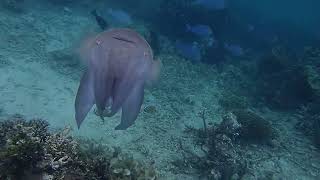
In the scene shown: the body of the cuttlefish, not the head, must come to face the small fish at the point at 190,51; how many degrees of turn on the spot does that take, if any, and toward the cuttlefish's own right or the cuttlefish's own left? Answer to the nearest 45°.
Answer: approximately 180°

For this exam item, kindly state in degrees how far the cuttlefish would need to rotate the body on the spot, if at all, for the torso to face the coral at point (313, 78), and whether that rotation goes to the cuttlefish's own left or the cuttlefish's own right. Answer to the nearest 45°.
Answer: approximately 135° to the cuttlefish's own left

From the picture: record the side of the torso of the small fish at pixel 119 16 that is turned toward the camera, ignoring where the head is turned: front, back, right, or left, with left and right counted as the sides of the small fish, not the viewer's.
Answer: right

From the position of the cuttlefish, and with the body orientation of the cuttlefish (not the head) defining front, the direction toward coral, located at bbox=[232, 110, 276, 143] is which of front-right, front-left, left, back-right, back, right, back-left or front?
back-left

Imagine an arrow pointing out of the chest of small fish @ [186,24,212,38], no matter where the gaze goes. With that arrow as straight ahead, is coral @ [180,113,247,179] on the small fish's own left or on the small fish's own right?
on the small fish's own right

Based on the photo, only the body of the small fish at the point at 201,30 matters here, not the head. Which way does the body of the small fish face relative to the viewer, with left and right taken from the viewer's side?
facing to the right of the viewer

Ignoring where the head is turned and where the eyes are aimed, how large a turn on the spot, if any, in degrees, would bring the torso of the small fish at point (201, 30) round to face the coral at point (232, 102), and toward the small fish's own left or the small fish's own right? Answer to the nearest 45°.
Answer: approximately 90° to the small fish's own right
